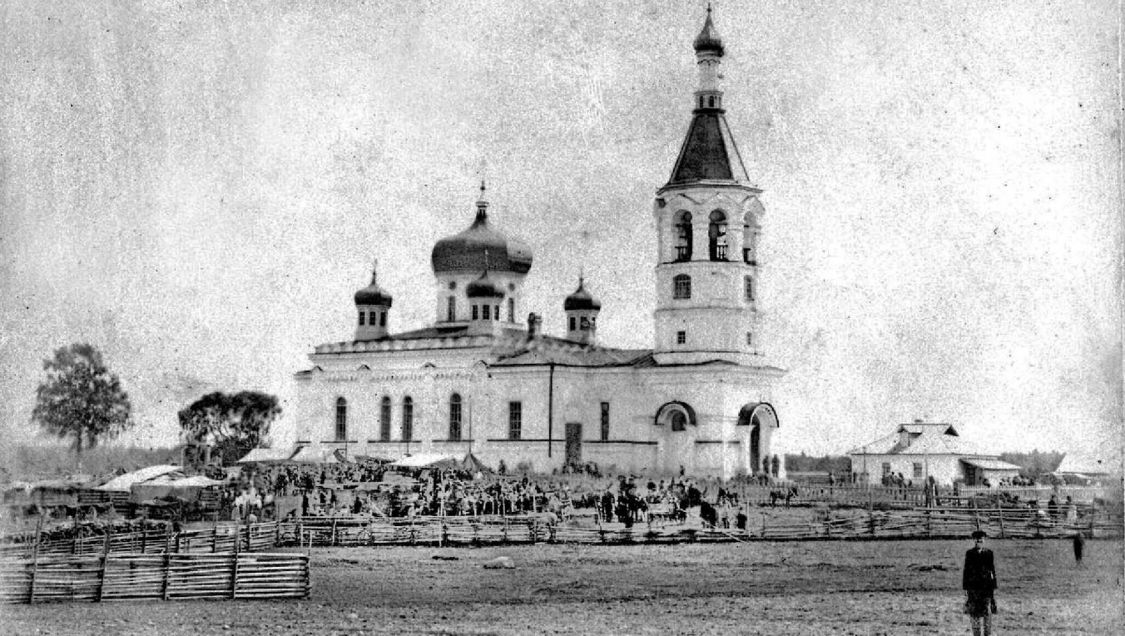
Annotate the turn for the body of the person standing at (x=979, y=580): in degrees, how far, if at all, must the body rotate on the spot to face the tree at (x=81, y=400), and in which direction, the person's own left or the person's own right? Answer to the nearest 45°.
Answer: approximately 90° to the person's own right

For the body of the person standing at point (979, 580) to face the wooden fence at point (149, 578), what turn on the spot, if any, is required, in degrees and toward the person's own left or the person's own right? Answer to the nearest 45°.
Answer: approximately 90° to the person's own right

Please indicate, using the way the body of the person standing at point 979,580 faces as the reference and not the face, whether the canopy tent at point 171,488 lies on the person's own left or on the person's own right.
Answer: on the person's own right

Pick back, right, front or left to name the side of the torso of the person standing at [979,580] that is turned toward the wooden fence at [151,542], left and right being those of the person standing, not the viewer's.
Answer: right

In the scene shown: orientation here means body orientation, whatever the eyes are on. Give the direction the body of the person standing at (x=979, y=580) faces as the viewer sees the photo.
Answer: toward the camera

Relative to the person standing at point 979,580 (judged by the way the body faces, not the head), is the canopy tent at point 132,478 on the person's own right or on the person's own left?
on the person's own right

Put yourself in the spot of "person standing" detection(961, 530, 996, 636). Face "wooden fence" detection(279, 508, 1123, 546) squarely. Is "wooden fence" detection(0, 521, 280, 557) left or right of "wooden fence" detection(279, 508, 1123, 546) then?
left
